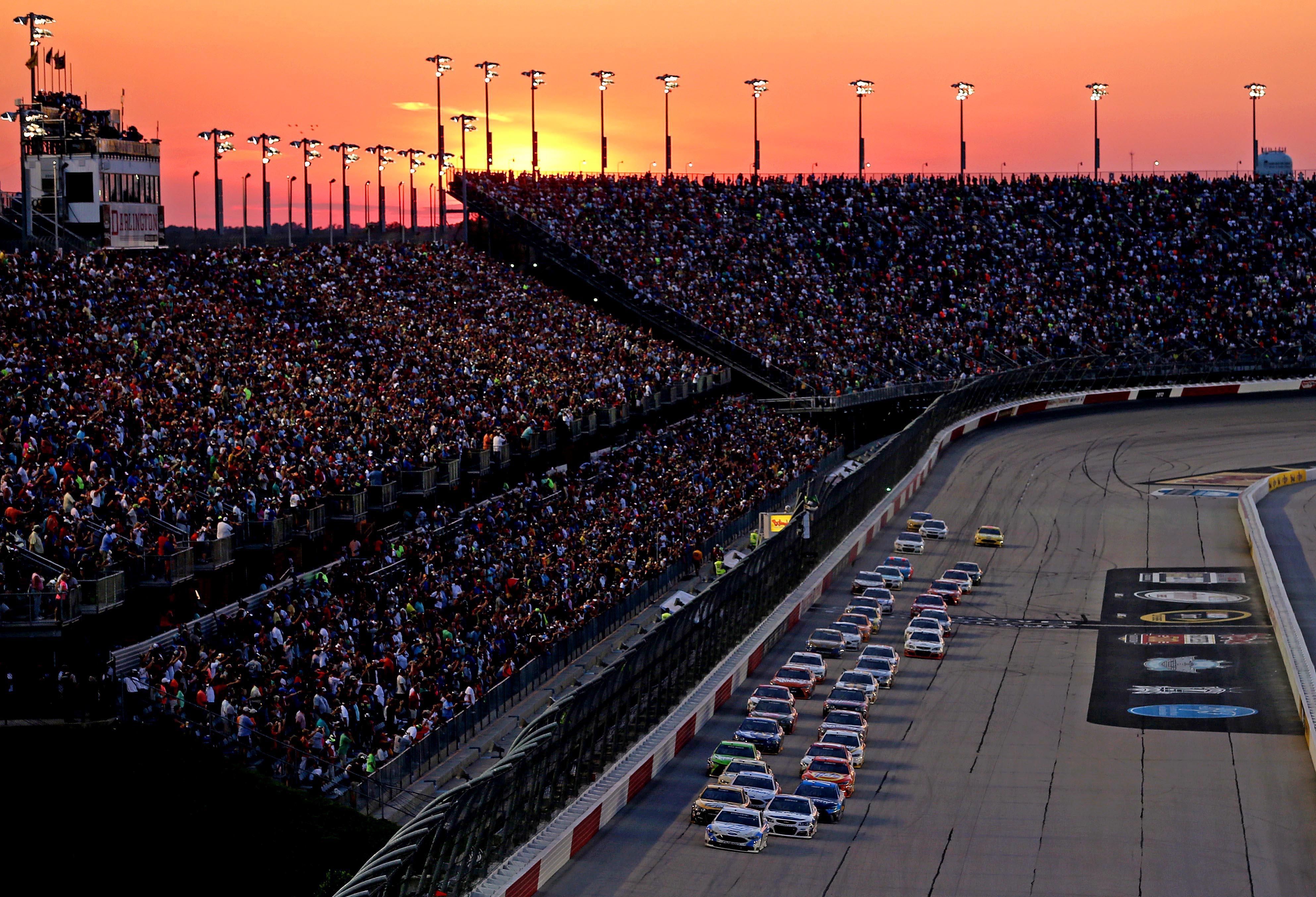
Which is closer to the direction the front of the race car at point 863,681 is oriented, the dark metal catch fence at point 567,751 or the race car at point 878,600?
the dark metal catch fence

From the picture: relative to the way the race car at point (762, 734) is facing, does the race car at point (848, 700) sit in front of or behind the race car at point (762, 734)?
behind

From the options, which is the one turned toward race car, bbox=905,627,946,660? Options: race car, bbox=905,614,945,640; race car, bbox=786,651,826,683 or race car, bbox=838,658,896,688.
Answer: race car, bbox=905,614,945,640

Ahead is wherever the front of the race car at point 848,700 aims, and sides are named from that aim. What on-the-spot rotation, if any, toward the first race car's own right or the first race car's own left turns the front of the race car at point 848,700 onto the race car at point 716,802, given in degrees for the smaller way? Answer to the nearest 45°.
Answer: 0° — it already faces it

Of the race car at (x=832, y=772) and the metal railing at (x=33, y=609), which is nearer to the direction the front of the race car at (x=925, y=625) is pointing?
the race car

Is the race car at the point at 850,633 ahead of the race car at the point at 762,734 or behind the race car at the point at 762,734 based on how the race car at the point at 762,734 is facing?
behind

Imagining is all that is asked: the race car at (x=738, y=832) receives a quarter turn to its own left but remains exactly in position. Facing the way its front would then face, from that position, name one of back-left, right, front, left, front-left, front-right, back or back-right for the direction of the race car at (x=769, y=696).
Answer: left

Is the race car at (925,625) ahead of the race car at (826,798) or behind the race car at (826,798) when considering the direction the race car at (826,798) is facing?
behind

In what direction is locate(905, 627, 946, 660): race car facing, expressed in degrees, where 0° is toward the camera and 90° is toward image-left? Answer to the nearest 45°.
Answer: approximately 0°
